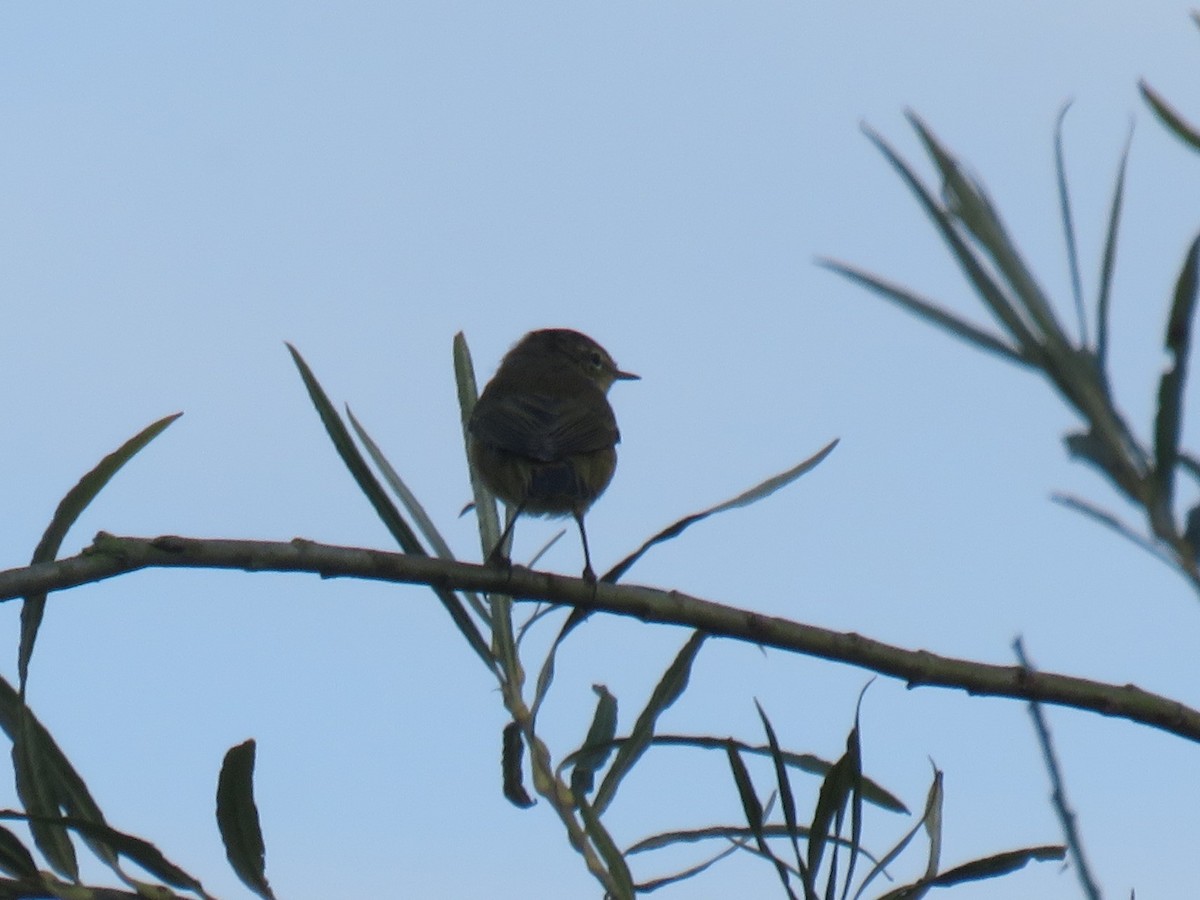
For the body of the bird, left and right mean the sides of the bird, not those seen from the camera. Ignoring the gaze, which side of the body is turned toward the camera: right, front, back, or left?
back
